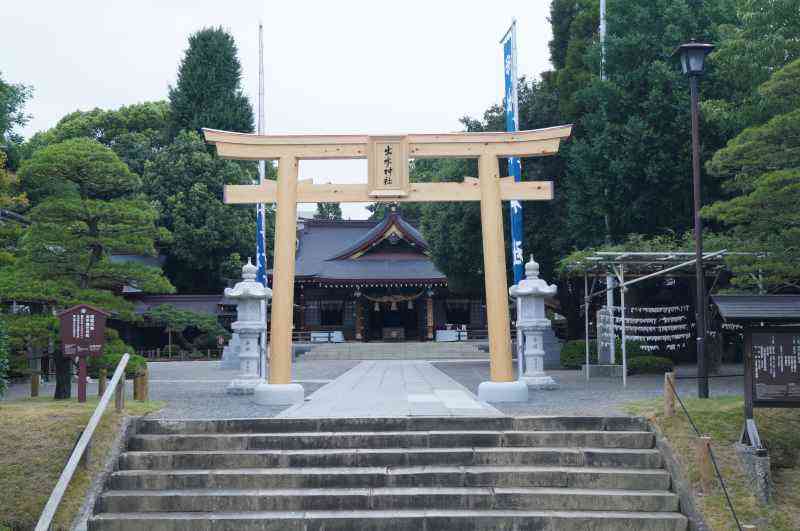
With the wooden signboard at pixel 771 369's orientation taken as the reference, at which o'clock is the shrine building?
The shrine building is roughly at 5 o'clock from the wooden signboard.

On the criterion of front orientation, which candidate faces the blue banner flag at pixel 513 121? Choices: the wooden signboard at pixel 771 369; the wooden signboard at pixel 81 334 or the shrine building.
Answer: the shrine building

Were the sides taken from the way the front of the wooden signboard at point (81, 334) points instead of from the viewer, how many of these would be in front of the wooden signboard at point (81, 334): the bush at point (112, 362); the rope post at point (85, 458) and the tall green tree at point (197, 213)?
1

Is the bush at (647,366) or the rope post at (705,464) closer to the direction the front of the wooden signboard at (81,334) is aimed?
the rope post

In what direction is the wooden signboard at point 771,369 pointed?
toward the camera

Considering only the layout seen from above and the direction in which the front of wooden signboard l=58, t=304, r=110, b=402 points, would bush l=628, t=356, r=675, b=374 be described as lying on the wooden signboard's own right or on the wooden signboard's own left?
on the wooden signboard's own left

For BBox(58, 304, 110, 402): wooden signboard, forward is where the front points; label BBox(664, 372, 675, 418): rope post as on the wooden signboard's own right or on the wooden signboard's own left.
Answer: on the wooden signboard's own left

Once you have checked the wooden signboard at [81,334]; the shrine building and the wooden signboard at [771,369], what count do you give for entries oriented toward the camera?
3

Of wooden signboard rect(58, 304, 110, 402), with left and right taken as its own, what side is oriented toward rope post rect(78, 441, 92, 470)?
front

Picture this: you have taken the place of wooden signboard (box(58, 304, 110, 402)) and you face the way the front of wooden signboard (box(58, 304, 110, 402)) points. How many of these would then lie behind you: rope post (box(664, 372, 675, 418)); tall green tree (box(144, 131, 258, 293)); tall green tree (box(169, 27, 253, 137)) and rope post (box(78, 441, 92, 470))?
2

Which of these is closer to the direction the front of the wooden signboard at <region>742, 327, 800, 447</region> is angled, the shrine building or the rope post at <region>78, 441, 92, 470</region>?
the rope post

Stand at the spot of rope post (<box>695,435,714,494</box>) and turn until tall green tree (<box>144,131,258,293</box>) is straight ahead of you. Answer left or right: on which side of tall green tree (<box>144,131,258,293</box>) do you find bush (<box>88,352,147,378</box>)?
left

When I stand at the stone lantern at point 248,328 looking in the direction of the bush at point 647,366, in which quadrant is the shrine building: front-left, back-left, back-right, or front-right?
front-left

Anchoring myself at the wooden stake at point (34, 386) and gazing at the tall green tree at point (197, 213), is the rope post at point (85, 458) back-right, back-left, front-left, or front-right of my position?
back-right

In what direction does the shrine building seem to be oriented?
toward the camera
